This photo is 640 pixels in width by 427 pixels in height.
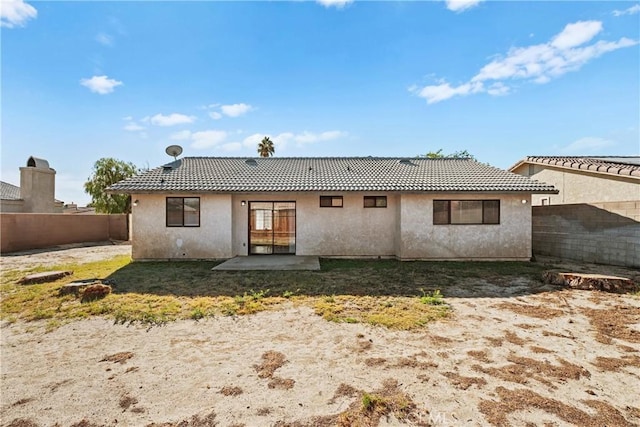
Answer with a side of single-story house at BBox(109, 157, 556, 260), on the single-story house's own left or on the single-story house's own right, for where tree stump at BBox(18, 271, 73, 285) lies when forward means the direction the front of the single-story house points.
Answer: on the single-story house's own left

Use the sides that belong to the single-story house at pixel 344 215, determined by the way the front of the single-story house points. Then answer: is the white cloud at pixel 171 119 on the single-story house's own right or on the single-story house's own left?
on the single-story house's own left

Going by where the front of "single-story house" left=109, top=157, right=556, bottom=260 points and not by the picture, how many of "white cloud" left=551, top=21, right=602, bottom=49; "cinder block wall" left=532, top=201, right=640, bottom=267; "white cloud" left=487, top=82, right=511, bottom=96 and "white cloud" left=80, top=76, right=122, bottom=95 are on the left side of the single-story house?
1

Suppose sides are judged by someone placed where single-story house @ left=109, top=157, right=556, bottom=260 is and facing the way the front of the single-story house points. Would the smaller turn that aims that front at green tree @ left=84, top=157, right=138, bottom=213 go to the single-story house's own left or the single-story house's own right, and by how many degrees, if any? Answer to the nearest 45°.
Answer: approximately 45° to the single-story house's own left

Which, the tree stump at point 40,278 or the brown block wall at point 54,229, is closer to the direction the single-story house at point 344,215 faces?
the brown block wall

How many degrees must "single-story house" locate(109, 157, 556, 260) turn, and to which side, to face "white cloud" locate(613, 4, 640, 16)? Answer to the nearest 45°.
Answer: approximately 90° to its right

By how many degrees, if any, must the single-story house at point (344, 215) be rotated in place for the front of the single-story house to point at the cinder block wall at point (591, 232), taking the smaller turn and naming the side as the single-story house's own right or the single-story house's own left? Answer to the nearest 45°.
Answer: approximately 90° to the single-story house's own right

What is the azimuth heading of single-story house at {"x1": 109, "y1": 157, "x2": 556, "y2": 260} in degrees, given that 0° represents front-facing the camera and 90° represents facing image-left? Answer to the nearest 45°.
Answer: approximately 180°

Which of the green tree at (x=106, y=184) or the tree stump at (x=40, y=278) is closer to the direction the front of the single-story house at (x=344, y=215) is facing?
the green tree

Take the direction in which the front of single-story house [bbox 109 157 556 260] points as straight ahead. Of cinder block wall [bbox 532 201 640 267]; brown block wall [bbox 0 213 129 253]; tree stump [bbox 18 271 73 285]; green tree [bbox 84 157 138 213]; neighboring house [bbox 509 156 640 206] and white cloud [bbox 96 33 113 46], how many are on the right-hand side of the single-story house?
2

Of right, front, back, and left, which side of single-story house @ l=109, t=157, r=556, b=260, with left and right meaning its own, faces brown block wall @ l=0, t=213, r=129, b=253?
left
